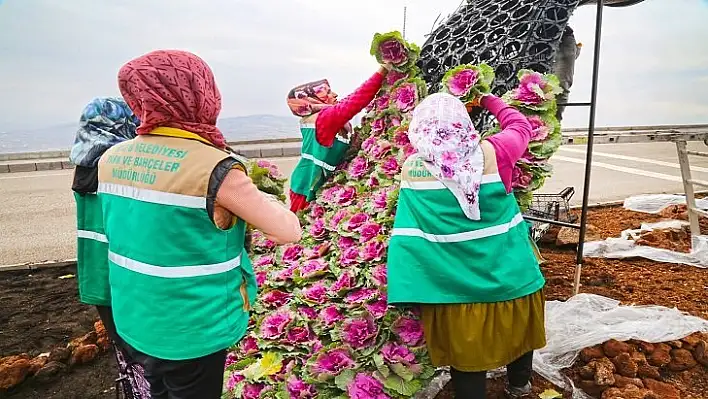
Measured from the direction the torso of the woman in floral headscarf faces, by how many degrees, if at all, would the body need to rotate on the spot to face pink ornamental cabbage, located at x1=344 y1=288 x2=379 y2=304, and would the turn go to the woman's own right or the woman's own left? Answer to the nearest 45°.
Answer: approximately 45° to the woman's own left

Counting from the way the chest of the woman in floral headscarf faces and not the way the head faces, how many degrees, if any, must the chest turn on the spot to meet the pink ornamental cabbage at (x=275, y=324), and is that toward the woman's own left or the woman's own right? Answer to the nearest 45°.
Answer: approximately 90° to the woman's own left

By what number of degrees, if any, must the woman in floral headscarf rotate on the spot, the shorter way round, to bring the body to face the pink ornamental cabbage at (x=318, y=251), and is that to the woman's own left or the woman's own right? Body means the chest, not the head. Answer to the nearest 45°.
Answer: approximately 45° to the woman's own left

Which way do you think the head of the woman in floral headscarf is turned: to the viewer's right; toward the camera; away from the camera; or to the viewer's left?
away from the camera

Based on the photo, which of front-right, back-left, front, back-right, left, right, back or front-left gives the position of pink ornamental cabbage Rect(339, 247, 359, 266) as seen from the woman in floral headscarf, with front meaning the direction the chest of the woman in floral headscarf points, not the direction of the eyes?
front-left

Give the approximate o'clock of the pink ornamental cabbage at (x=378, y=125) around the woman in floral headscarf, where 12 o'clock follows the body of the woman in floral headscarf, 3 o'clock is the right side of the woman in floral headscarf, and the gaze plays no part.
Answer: The pink ornamental cabbage is roughly at 11 o'clock from the woman in floral headscarf.

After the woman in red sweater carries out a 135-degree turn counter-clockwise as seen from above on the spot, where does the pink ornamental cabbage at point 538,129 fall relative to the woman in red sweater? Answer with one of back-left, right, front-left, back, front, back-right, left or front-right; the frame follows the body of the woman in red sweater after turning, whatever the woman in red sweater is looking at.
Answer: back

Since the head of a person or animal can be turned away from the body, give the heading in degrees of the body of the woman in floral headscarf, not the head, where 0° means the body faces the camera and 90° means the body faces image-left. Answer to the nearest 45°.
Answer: approximately 180°

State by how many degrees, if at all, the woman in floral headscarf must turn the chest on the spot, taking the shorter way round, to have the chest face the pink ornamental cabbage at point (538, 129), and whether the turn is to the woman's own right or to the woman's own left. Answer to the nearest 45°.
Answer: approximately 45° to the woman's own right

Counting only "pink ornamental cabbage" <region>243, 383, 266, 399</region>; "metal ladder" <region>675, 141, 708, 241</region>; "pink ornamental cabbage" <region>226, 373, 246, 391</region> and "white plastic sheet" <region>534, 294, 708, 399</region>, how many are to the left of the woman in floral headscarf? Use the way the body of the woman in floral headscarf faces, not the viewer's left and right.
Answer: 2

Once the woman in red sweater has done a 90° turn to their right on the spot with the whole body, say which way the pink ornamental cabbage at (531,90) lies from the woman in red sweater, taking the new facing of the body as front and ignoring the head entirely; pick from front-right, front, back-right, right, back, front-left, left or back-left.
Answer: front-left
